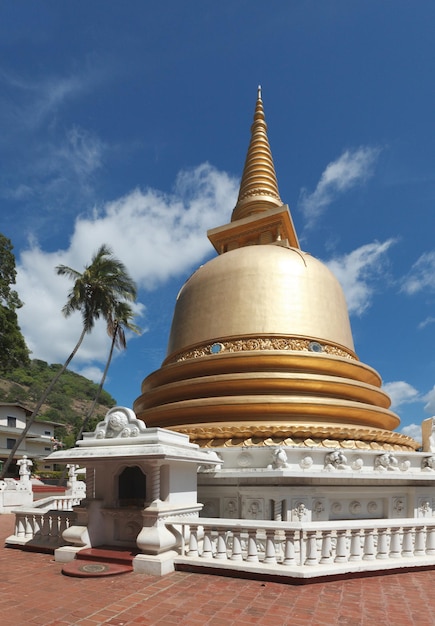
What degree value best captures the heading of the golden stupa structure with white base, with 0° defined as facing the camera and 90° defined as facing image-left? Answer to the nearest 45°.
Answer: approximately 45°

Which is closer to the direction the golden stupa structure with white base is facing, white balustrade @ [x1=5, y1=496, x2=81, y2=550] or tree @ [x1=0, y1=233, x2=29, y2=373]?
the white balustrade

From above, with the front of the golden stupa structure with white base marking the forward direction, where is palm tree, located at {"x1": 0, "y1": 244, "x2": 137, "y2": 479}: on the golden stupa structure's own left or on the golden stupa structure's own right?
on the golden stupa structure's own right

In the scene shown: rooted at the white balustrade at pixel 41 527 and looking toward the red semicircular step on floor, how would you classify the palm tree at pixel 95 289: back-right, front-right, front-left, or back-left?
back-left

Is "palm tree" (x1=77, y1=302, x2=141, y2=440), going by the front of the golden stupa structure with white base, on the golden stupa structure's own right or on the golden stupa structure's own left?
on the golden stupa structure's own right
